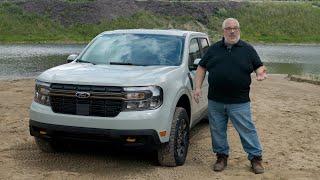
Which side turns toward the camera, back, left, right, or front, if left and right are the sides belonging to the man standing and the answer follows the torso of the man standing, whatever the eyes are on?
front

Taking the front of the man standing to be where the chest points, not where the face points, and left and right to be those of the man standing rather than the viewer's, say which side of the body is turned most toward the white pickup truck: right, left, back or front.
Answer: right

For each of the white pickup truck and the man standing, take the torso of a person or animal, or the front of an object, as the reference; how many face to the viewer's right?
0
